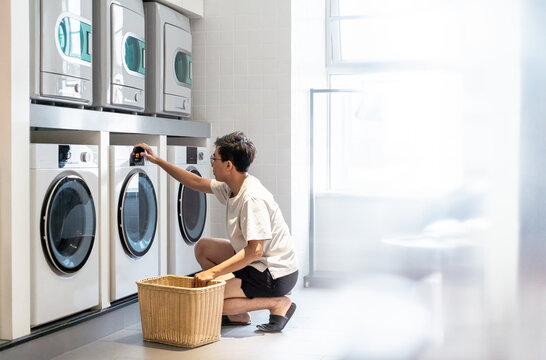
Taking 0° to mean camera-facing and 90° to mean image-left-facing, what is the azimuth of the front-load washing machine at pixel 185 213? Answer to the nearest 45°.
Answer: approximately 315°

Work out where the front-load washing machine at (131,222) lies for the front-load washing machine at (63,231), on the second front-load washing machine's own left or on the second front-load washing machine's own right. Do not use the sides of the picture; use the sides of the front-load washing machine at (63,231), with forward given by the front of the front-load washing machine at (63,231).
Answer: on the second front-load washing machine's own left

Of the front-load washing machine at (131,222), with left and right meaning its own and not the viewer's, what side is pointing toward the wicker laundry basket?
front

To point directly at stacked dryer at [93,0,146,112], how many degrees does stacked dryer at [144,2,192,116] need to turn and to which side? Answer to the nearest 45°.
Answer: approximately 90° to its right

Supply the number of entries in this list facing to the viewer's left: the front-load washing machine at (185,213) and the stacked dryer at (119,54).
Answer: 0

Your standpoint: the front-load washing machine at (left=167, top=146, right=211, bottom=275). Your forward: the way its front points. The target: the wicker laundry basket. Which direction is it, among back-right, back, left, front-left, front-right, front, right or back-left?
front-right

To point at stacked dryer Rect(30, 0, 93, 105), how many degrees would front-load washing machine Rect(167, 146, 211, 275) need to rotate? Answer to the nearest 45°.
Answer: approximately 90° to its right

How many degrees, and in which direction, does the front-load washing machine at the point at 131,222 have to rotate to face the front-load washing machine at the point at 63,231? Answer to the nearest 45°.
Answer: approximately 90° to its right

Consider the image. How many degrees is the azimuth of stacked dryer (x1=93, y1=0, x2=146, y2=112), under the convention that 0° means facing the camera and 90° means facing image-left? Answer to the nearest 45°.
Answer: approximately 315°

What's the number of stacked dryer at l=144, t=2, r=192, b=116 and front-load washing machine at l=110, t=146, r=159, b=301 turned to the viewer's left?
0
